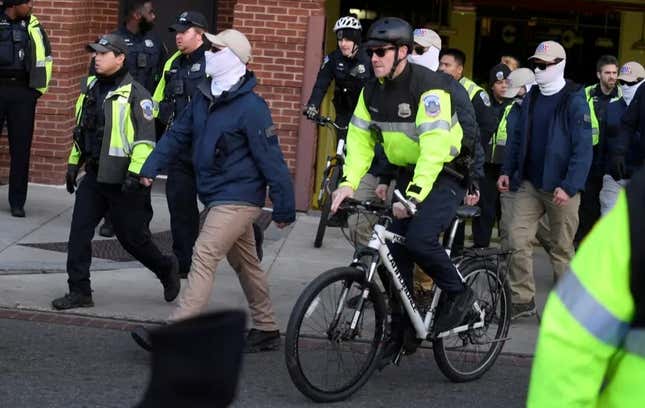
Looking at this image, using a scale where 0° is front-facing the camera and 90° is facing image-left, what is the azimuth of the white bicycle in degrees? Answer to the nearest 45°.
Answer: approximately 45°

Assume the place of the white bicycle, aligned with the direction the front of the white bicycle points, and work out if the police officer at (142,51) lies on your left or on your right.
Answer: on your right

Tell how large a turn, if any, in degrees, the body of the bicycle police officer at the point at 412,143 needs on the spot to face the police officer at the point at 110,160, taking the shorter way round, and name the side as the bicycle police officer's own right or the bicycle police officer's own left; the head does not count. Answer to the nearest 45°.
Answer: approximately 90° to the bicycle police officer's own right

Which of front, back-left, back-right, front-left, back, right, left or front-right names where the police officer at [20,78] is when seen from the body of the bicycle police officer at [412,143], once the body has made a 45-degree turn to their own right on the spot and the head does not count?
front-right

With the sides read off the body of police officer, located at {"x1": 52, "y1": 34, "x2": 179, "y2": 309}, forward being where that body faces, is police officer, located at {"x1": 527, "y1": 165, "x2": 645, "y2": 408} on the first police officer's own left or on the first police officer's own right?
on the first police officer's own left

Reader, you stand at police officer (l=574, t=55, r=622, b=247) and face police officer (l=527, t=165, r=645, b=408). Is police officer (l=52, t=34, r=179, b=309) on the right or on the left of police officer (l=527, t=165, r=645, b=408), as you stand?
right

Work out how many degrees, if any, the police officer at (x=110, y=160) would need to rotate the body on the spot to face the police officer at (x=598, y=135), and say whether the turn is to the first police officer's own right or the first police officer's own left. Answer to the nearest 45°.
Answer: approximately 180°

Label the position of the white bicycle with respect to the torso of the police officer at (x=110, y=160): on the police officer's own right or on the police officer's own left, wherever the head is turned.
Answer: on the police officer's own left

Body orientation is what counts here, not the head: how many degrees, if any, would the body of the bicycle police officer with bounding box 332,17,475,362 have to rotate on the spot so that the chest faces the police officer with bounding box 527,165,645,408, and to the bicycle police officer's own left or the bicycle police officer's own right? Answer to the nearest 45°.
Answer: approximately 45° to the bicycle police officer's own left
